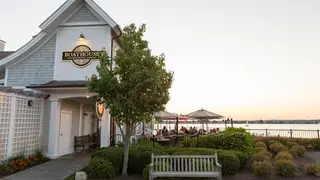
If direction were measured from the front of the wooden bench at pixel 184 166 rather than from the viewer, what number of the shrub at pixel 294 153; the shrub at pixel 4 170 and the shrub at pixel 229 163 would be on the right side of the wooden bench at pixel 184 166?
1

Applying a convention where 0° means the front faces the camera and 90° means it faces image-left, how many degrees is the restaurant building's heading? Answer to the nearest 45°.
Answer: approximately 0°

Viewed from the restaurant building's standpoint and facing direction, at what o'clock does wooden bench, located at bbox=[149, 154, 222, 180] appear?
The wooden bench is roughly at 11 o'clock from the restaurant building.

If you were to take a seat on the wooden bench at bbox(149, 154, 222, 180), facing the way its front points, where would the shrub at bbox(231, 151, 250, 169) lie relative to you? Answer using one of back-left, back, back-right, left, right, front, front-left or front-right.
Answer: back-left

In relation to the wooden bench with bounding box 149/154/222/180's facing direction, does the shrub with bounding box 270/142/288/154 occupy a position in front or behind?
behind

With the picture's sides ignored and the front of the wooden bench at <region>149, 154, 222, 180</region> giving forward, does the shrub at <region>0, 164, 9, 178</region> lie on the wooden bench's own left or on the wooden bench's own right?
on the wooden bench's own right

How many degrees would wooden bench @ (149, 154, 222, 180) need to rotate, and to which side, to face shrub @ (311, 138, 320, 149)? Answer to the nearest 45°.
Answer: approximately 135° to its left

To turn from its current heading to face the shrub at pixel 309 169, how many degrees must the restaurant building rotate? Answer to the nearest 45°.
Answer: approximately 45° to its left

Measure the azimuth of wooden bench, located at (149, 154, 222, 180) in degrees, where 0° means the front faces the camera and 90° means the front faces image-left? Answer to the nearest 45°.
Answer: approximately 0°

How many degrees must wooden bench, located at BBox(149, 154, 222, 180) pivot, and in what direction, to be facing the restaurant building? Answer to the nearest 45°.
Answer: approximately 135° to its right
